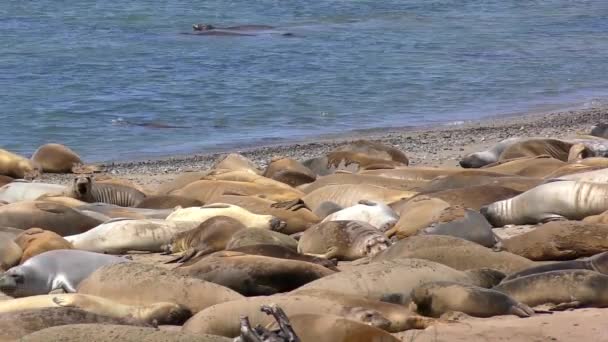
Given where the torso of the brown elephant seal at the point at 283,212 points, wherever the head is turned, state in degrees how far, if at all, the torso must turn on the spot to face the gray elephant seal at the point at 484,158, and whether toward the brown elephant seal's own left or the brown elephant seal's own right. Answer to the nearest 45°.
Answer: approximately 45° to the brown elephant seal's own left

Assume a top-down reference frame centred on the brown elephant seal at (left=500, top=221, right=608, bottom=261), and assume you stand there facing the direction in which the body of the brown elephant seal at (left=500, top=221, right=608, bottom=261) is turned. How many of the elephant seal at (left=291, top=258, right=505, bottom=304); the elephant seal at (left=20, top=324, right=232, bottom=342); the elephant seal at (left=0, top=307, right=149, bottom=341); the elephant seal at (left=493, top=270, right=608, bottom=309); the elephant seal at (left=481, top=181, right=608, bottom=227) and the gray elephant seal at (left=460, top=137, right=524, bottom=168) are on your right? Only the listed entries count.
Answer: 2

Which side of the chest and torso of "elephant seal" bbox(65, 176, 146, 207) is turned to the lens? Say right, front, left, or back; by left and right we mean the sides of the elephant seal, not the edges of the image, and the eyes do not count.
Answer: left

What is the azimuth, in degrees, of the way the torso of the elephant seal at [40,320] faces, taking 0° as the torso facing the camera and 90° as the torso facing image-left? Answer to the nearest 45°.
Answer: approximately 90°

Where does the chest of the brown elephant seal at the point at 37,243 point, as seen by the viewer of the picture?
to the viewer's left

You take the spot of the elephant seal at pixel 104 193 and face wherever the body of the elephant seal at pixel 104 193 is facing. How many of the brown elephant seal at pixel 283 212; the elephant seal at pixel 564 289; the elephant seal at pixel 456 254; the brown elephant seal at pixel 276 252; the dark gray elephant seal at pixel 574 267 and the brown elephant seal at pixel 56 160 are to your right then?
1

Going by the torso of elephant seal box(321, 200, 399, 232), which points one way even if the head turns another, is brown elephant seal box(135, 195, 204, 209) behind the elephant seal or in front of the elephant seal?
behind

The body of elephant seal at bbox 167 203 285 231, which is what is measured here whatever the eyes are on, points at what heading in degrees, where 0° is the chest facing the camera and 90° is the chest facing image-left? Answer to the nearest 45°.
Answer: approximately 270°
